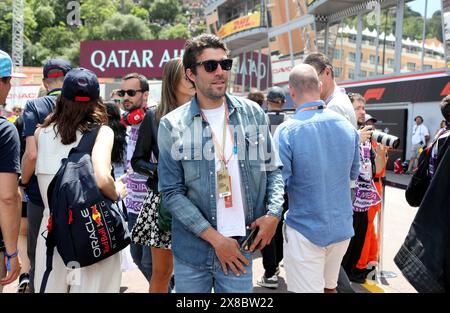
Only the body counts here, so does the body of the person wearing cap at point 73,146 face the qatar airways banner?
yes

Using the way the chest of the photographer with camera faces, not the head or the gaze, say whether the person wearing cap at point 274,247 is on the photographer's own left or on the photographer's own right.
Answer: on the photographer's own right

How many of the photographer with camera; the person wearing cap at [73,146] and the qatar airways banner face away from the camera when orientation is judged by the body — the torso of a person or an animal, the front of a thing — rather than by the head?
1

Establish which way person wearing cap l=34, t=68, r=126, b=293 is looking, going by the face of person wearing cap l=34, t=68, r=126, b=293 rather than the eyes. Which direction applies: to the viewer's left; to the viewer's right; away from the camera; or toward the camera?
away from the camera

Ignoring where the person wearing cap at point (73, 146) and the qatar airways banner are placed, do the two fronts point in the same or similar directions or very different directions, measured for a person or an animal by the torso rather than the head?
very different directions

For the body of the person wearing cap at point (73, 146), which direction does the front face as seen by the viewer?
away from the camera

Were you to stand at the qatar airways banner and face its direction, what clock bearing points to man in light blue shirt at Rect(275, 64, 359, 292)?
The man in light blue shirt is roughly at 12 o'clock from the qatar airways banner.

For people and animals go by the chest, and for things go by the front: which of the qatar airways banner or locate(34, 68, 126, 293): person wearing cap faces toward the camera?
the qatar airways banner

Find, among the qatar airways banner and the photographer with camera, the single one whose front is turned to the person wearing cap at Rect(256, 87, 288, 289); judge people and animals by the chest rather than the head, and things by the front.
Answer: the qatar airways banner

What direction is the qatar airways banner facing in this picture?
toward the camera

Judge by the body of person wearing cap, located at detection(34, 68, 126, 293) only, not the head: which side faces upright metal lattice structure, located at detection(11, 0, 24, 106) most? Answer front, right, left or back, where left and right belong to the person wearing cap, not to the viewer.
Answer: front
